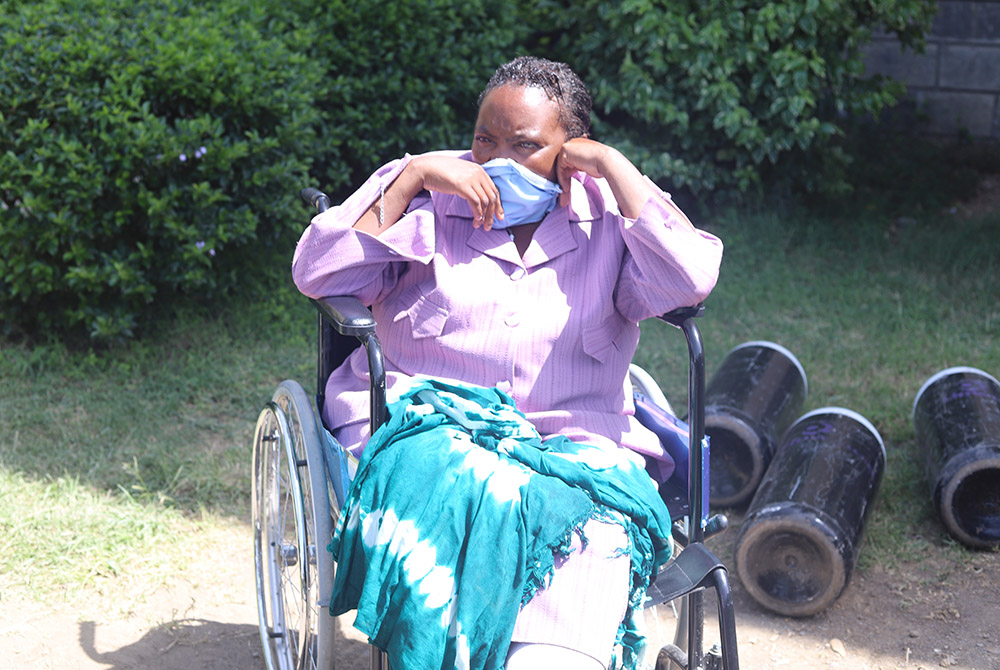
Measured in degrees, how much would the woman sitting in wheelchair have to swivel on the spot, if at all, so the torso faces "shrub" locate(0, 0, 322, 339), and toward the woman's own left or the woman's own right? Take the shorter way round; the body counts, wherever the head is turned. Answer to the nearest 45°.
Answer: approximately 135° to the woman's own right

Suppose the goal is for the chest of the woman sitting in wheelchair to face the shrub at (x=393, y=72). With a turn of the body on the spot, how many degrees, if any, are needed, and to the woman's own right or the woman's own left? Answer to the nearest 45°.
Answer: approximately 180°

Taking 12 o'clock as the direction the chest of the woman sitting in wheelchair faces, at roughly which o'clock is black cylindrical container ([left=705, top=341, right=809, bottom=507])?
The black cylindrical container is roughly at 7 o'clock from the woman sitting in wheelchair.

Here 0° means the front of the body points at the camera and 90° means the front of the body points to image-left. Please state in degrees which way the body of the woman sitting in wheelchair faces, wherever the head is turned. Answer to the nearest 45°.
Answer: approximately 0°

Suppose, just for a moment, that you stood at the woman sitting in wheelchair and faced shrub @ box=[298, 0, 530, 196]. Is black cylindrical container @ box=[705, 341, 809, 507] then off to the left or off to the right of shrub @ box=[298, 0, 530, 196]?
right
